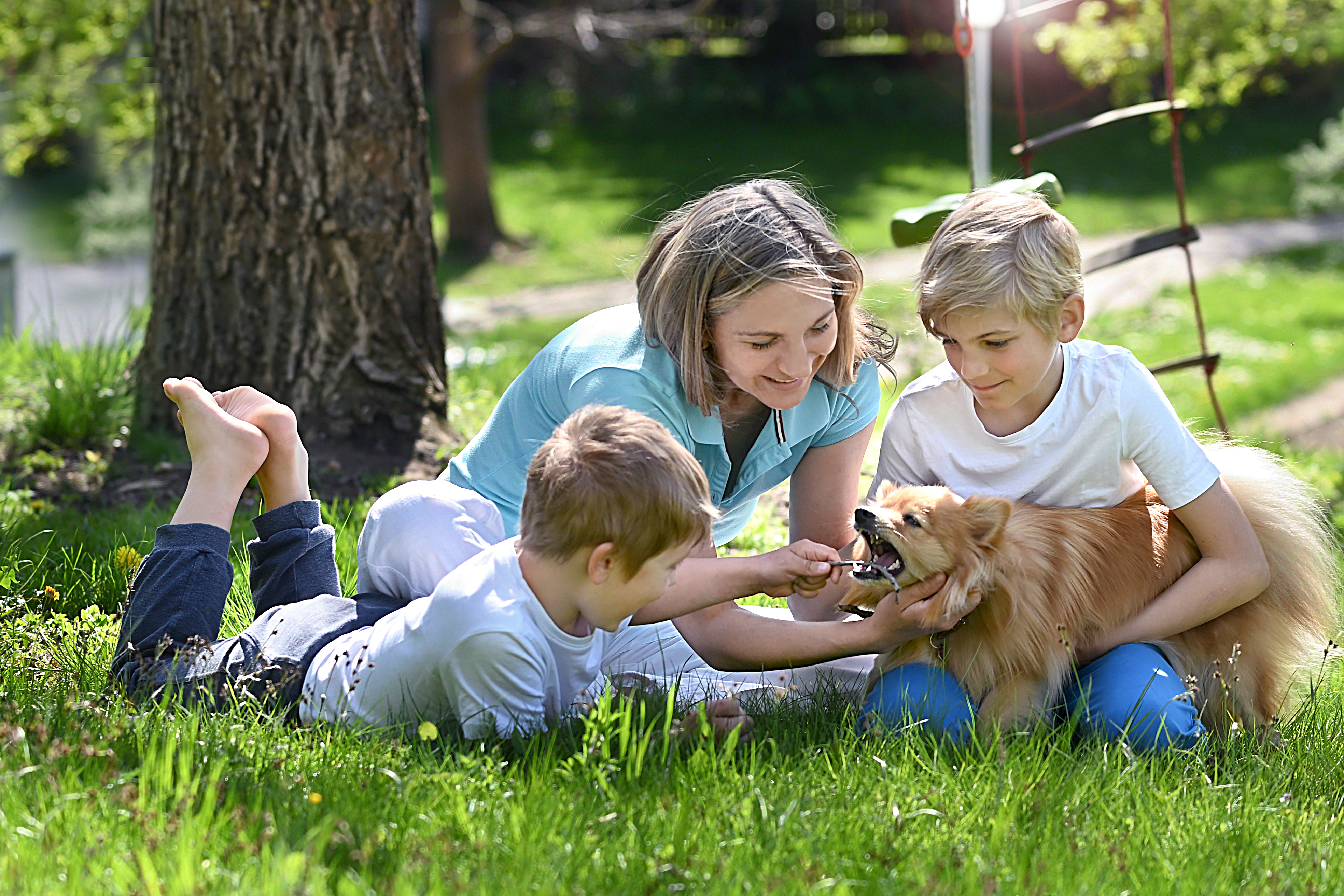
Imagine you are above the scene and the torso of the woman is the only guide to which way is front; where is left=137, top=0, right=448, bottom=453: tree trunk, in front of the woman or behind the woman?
behind

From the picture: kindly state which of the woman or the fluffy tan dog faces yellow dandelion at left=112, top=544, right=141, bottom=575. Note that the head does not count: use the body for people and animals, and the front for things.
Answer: the fluffy tan dog

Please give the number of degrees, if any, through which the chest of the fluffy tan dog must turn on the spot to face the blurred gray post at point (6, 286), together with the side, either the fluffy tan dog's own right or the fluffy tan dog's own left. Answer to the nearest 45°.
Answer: approximately 45° to the fluffy tan dog's own right

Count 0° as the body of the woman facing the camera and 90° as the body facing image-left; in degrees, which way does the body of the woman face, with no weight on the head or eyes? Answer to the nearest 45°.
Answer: approximately 315°

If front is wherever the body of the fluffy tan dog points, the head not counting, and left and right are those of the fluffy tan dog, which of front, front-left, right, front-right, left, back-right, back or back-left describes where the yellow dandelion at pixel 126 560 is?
front

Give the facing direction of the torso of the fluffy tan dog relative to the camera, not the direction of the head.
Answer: to the viewer's left

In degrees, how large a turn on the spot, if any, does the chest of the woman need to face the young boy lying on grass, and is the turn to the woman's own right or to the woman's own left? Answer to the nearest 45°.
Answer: approximately 90° to the woman's own right

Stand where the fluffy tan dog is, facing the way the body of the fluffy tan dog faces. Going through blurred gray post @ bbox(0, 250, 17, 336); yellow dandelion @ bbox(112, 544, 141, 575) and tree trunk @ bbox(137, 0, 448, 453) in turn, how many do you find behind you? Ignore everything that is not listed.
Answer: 0

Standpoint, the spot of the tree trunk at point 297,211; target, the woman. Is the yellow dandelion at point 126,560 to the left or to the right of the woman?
right

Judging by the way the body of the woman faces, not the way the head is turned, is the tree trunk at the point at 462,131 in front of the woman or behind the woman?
behind

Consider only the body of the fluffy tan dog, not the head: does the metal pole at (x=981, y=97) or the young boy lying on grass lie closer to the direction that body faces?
the young boy lying on grass

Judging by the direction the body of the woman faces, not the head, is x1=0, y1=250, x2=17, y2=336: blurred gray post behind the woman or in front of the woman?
behind

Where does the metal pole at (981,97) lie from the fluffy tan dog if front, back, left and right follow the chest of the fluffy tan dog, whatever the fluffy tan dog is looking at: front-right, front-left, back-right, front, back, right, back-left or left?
right

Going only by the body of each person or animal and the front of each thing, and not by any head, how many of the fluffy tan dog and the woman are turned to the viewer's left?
1
